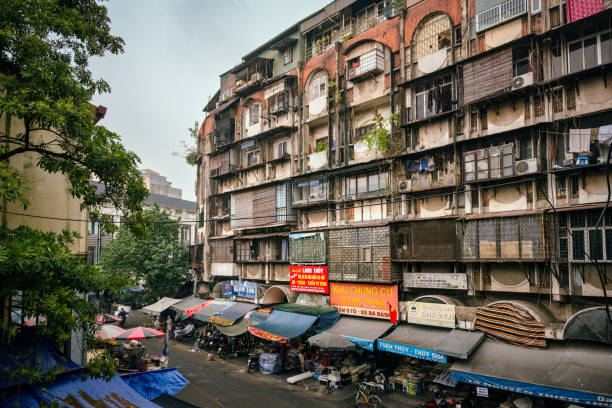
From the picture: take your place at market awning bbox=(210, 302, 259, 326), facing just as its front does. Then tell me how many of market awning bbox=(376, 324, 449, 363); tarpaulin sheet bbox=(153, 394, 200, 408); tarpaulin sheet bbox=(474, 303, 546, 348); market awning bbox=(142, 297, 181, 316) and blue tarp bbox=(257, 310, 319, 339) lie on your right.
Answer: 1

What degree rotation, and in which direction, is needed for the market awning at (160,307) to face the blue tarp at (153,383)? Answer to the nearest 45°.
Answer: approximately 45° to its left

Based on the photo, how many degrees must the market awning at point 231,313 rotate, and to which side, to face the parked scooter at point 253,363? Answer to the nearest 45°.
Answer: approximately 45° to its left

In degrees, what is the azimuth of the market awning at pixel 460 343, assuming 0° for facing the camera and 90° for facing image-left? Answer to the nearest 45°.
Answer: approximately 45°

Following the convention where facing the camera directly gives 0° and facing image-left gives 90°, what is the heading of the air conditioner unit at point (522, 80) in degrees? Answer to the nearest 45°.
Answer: approximately 45°

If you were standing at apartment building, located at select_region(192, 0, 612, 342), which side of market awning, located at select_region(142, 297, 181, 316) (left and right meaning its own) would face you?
left

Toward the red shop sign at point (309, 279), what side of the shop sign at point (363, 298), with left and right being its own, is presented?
right

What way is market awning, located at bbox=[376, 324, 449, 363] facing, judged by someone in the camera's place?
facing the viewer and to the left of the viewer

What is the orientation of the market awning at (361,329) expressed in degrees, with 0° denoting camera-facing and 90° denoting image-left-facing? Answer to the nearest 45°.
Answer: approximately 45°

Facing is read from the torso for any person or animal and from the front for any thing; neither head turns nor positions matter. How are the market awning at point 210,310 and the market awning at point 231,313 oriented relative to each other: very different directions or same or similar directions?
same or similar directions

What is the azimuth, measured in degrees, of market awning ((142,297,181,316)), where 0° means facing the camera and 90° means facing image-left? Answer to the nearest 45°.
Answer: approximately 45°

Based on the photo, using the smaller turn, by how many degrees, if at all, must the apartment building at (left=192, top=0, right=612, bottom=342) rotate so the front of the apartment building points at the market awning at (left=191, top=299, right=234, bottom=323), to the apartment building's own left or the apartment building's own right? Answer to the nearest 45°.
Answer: approximately 90° to the apartment building's own right
